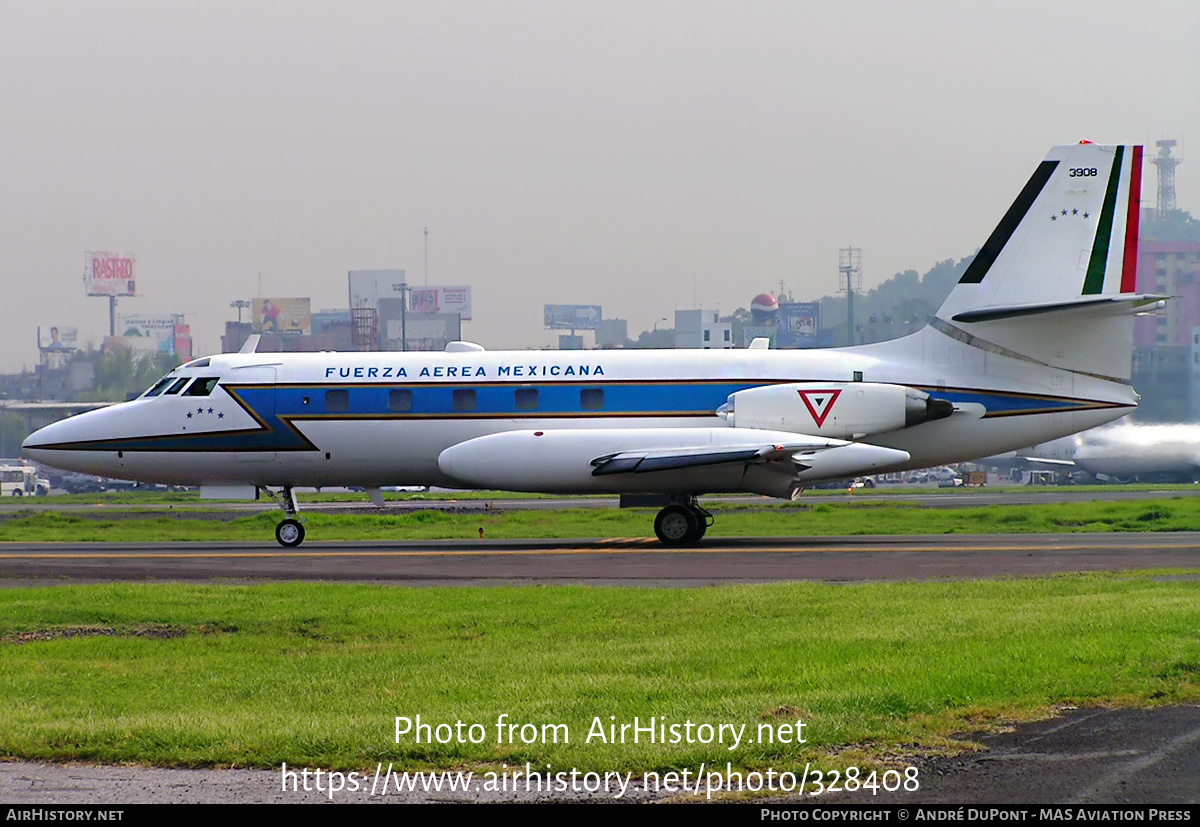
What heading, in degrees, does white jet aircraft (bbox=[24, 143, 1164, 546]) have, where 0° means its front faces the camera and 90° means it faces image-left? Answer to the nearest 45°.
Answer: approximately 90°
